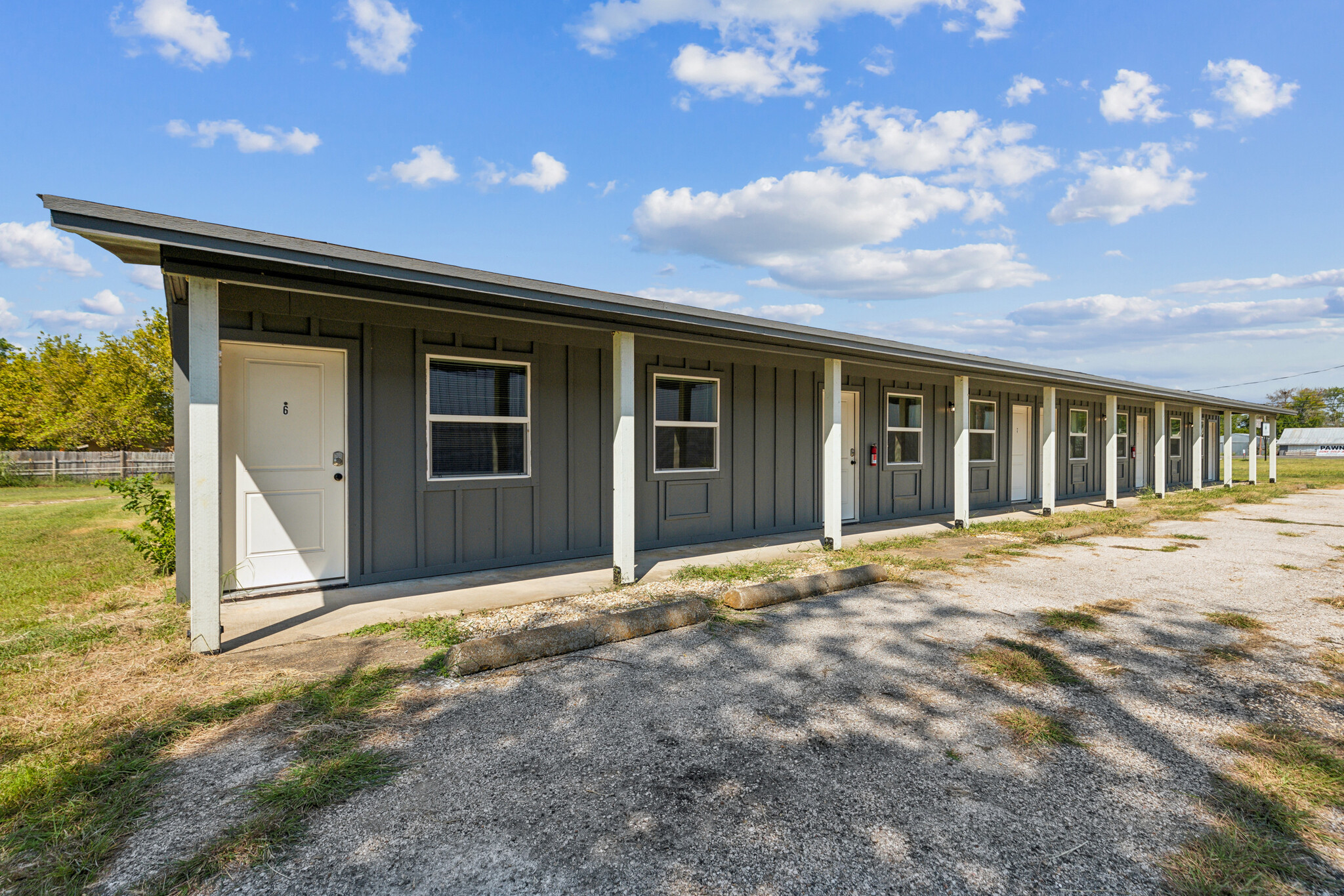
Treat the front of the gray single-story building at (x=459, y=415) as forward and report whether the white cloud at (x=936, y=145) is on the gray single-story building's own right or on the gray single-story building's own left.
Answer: on the gray single-story building's own left

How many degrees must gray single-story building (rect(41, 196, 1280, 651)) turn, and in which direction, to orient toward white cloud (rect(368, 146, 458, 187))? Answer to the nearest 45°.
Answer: approximately 135° to its left

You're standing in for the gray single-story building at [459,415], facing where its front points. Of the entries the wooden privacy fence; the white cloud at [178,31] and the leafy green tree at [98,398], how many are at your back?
3

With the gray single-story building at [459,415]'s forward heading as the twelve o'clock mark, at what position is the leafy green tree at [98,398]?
The leafy green tree is roughly at 6 o'clock from the gray single-story building.

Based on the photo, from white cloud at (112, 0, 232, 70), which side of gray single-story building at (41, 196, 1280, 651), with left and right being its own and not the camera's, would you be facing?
back

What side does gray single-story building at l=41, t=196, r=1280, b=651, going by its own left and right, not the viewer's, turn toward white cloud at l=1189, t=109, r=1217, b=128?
left

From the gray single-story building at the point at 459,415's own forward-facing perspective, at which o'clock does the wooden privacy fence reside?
The wooden privacy fence is roughly at 6 o'clock from the gray single-story building.

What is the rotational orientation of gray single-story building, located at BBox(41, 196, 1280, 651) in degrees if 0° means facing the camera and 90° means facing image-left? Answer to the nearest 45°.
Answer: approximately 315°
